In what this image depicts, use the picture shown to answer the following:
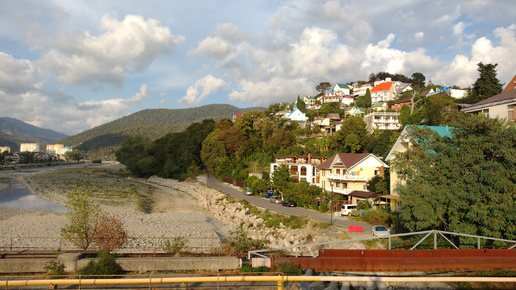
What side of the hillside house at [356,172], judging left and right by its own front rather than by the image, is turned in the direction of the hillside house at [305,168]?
right

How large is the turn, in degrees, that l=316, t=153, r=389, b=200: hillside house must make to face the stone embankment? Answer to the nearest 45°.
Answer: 0° — it already faces it

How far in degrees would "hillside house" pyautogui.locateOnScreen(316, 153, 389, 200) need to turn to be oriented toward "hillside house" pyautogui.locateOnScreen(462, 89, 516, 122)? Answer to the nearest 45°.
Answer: approximately 90° to its left

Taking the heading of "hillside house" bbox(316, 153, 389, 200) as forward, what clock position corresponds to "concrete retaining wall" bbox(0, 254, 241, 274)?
The concrete retaining wall is roughly at 11 o'clock from the hillside house.

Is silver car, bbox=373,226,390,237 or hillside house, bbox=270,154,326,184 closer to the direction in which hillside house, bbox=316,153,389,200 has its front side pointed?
the silver car

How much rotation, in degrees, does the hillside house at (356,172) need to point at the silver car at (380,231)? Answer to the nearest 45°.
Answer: approximately 45° to its left

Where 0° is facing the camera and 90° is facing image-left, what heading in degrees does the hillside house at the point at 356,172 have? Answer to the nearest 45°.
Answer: approximately 45°

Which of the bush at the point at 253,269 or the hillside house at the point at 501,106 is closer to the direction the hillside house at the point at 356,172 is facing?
the bush

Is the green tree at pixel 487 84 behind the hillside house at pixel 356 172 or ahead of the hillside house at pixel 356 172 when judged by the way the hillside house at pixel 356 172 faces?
behind
